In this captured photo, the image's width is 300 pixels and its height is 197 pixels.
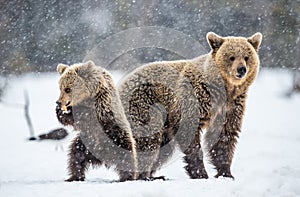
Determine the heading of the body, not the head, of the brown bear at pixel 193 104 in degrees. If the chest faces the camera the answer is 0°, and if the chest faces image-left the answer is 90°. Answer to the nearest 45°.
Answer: approximately 315°
